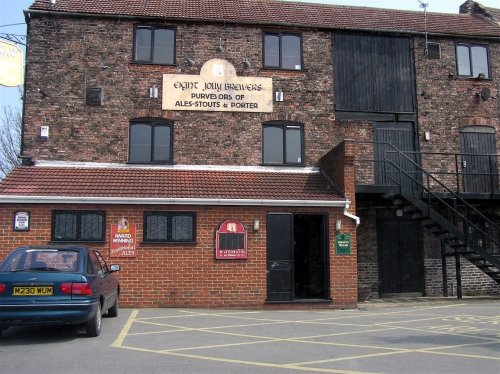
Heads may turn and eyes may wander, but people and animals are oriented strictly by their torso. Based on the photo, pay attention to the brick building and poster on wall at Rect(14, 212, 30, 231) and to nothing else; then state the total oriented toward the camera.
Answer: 2

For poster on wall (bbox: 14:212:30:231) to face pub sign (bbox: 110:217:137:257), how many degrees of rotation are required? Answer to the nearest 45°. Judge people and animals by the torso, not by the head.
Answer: approximately 90° to its left

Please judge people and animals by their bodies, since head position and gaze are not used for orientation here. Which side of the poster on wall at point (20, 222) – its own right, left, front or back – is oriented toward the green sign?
left

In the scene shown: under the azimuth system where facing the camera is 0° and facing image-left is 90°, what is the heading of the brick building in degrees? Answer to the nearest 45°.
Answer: approximately 0°

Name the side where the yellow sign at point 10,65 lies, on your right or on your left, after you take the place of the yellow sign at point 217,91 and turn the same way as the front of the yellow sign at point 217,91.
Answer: on your right

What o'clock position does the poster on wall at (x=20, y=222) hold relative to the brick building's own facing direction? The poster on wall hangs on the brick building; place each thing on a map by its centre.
The poster on wall is roughly at 2 o'clock from the brick building.

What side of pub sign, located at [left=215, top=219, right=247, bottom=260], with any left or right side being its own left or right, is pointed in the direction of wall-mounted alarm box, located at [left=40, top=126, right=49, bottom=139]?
right

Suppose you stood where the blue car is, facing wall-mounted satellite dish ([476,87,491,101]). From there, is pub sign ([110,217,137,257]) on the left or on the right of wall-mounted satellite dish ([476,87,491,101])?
left
